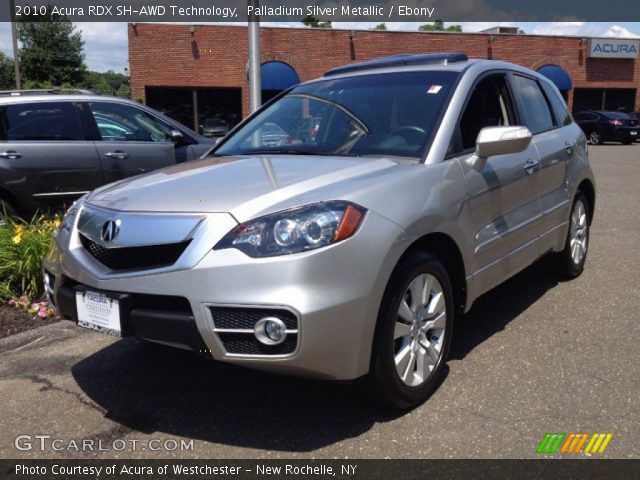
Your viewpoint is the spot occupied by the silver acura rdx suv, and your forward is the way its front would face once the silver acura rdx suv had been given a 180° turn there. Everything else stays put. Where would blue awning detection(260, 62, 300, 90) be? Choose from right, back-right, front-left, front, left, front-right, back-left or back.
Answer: front-left

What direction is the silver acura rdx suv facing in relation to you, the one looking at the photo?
facing the viewer and to the left of the viewer

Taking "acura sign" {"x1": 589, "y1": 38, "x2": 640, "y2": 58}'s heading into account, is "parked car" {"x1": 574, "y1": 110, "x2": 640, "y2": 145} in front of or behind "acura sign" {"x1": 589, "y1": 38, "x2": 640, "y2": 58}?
in front

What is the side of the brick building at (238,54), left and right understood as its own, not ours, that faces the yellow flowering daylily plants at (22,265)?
front

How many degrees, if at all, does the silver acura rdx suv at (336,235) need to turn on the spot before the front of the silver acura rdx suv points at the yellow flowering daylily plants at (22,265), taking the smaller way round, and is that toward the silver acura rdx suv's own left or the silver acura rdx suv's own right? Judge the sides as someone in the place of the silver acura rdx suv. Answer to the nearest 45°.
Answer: approximately 90° to the silver acura rdx suv's own right

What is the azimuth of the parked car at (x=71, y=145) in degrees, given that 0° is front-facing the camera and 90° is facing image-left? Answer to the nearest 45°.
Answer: approximately 270°

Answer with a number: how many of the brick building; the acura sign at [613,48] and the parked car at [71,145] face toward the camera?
2

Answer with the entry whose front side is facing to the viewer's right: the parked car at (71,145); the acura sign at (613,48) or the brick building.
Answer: the parked car

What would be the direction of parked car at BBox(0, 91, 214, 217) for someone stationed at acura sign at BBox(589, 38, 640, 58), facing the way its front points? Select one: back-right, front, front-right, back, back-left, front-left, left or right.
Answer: front

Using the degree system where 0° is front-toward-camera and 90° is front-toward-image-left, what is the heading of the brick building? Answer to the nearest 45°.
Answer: approximately 0°
